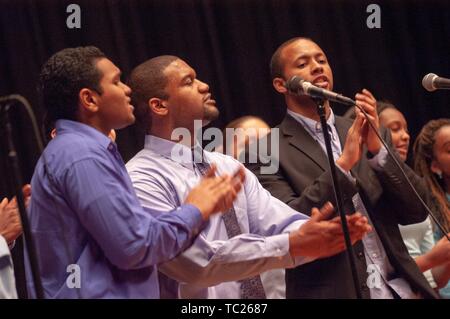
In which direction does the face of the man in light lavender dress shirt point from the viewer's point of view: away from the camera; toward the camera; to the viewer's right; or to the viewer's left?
to the viewer's right

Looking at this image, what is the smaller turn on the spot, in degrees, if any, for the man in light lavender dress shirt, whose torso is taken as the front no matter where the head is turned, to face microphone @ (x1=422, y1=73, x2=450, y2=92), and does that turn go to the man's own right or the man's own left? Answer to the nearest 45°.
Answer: approximately 45° to the man's own left

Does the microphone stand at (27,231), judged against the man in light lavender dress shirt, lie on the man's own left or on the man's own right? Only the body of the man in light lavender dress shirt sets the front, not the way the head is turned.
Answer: on the man's own right

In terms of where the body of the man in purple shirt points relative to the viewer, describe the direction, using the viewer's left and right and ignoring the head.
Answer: facing to the right of the viewer

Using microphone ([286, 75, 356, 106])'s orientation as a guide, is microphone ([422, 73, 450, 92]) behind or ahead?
behind

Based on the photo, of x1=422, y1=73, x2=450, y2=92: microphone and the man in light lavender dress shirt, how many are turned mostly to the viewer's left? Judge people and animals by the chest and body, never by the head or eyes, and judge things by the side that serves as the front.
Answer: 1

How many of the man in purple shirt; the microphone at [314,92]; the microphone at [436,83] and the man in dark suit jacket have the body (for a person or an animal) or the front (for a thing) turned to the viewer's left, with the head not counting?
2

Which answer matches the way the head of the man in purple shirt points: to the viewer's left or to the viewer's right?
to the viewer's right

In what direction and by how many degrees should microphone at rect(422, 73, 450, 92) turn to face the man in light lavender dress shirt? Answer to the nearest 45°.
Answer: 0° — it already faces them

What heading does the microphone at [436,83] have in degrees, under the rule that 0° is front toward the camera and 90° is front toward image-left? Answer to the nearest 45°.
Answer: approximately 90°

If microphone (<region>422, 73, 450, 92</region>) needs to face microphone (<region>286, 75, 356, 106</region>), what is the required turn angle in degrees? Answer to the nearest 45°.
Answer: approximately 45° to its left

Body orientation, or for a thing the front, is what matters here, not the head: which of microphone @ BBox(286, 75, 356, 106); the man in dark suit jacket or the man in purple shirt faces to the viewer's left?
the microphone

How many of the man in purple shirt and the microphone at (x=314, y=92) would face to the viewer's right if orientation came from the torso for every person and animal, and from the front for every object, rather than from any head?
1
